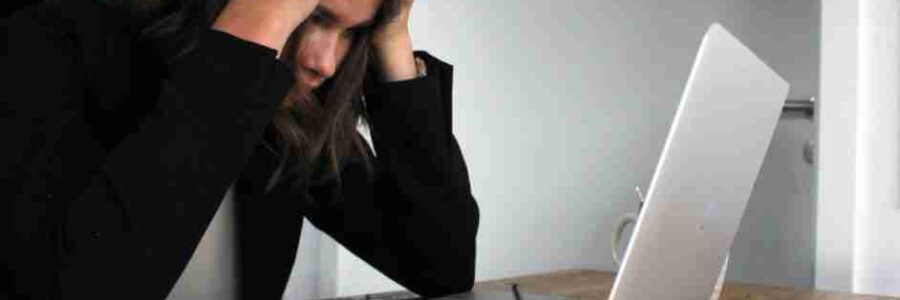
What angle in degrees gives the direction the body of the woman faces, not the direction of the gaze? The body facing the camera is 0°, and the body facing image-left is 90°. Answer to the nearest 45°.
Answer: approximately 315°
